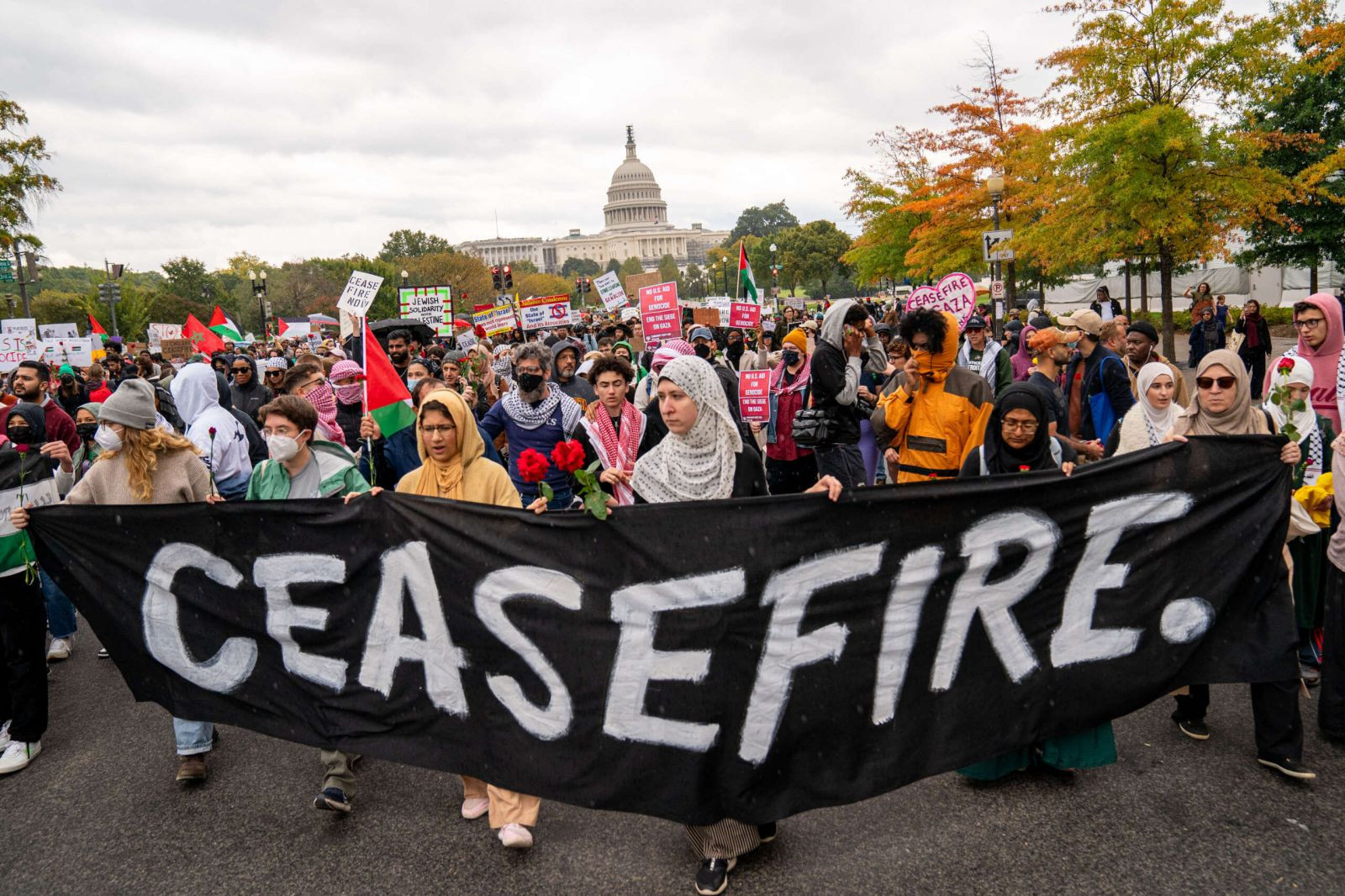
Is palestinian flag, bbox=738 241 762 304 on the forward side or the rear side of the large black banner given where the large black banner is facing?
on the rear side

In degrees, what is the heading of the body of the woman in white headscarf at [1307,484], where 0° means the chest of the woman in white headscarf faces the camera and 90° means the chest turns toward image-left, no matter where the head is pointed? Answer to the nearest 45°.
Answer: approximately 0°

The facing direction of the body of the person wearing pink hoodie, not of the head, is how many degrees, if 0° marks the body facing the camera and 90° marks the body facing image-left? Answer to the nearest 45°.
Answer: approximately 45°

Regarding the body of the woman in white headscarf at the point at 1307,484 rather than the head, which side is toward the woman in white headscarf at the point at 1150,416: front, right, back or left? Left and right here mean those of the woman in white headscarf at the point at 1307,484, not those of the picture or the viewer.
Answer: right

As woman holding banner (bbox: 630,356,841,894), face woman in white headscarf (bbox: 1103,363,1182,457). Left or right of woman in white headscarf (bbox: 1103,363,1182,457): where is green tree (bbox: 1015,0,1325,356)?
left

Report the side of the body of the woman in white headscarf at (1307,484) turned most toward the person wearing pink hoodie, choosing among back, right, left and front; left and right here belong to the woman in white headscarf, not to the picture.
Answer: back

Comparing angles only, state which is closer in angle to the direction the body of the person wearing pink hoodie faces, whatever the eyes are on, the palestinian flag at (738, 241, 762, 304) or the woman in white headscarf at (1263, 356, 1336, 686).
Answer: the woman in white headscarf
